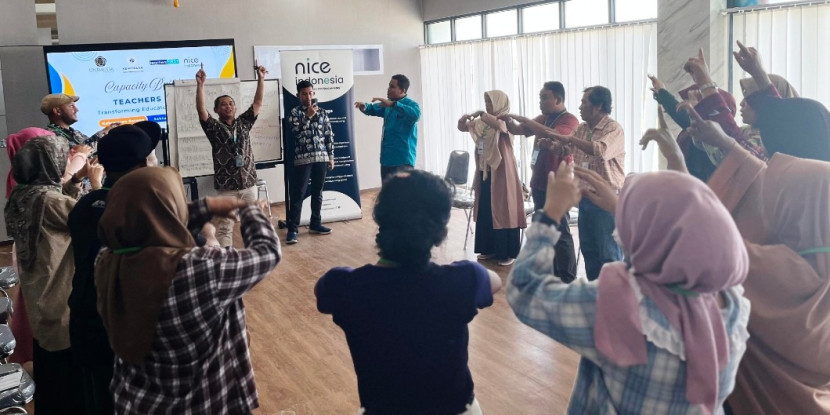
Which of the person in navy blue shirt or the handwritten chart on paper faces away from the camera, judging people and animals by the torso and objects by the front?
the person in navy blue shirt

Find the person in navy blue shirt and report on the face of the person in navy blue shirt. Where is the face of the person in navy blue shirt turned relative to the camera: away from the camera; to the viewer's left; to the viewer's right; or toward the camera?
away from the camera

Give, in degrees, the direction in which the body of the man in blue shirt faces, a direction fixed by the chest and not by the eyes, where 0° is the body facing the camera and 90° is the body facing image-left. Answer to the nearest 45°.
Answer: approximately 45°

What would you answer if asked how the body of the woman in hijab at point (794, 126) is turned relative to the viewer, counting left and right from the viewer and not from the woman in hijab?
facing to the left of the viewer

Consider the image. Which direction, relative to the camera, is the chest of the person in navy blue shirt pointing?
away from the camera

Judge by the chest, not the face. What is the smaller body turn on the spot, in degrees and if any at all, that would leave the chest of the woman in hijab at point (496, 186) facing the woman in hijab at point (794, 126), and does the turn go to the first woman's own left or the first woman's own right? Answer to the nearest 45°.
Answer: approximately 45° to the first woman's own left

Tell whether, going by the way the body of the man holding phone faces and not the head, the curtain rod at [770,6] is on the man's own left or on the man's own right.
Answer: on the man's own left

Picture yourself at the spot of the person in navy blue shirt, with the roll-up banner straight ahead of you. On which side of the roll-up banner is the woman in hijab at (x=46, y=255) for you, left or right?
left

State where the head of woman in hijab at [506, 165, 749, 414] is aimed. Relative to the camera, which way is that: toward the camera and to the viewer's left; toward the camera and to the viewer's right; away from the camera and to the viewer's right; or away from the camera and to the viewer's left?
away from the camera and to the viewer's left

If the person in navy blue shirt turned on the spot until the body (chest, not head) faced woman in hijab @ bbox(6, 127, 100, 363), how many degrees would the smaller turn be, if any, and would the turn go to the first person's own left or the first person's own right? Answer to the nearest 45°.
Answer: approximately 45° to the first person's own left

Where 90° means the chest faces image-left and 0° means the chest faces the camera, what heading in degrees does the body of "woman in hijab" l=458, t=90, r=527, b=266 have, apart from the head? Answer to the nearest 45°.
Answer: approximately 45°

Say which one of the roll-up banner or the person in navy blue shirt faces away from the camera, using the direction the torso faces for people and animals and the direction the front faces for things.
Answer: the person in navy blue shirt
